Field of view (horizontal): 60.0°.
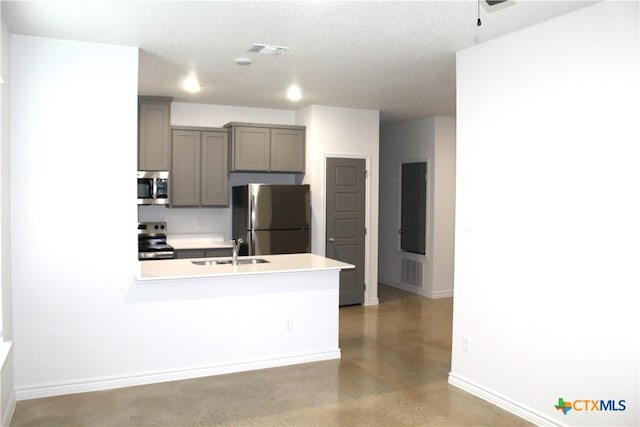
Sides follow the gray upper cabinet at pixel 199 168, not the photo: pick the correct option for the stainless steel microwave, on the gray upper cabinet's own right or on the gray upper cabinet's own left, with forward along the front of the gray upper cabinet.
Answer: on the gray upper cabinet's own right

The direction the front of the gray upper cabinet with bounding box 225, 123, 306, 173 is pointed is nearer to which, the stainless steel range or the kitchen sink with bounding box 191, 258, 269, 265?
the kitchen sink

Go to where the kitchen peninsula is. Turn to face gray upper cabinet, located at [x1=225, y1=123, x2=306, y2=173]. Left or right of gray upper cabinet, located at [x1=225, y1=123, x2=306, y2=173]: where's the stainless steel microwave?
left

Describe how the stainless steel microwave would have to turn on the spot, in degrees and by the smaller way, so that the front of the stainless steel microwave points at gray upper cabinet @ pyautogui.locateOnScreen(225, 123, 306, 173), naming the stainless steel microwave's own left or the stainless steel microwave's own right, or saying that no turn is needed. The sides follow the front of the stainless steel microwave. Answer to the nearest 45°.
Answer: approximately 90° to the stainless steel microwave's own left

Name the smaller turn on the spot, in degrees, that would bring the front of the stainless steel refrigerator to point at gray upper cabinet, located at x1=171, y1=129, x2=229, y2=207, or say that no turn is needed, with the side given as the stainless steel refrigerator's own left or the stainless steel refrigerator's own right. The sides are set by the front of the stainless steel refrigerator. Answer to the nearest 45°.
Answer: approximately 90° to the stainless steel refrigerator's own right

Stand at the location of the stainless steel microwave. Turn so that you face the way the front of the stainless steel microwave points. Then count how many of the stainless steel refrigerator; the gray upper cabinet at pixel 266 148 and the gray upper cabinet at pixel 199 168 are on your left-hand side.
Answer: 3

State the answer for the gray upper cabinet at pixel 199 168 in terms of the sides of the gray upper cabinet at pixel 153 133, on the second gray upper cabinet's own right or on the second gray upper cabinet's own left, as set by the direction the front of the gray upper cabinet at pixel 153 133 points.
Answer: on the second gray upper cabinet's own left

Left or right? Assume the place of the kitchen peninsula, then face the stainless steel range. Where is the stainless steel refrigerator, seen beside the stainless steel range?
right

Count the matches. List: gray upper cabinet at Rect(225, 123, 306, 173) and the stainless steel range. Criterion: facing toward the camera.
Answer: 2

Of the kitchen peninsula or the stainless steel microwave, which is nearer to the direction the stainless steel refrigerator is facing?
the kitchen peninsula

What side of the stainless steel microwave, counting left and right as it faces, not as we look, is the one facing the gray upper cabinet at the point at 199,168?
left

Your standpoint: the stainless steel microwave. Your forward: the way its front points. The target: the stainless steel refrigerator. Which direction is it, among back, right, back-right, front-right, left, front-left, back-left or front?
left

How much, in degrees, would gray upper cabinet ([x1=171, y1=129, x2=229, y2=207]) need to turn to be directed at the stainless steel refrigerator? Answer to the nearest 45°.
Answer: approximately 90° to its left
